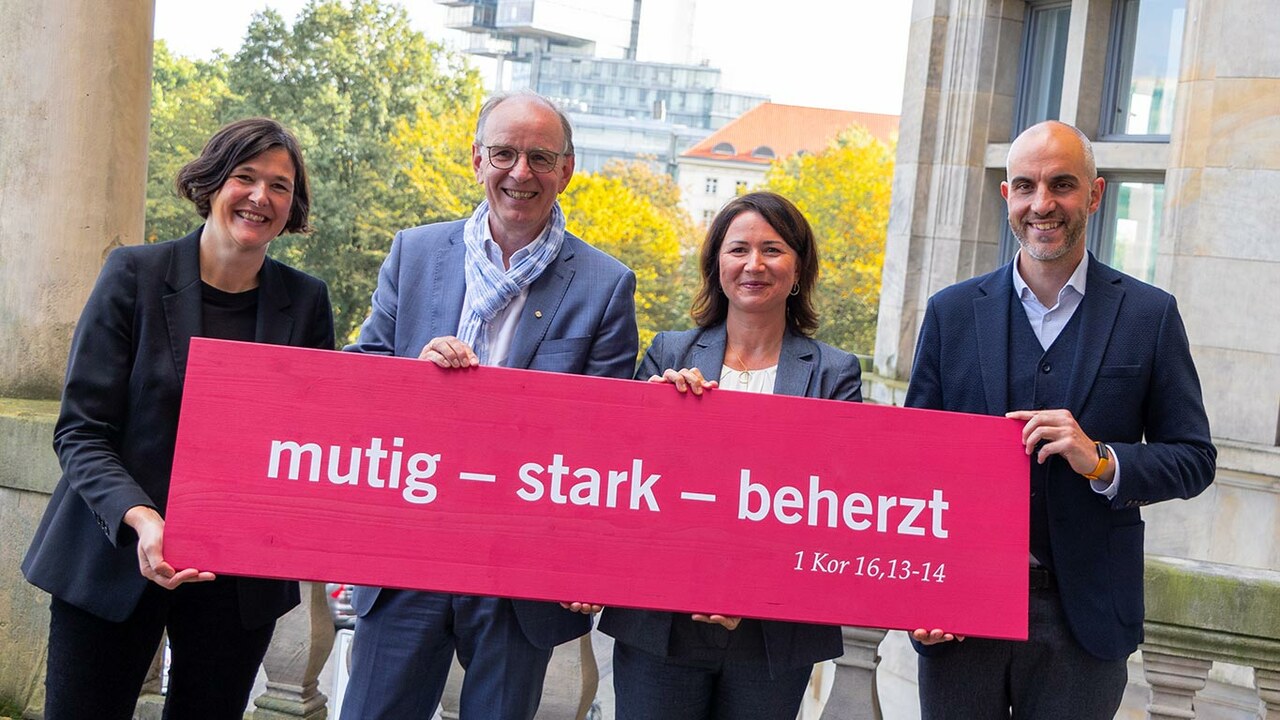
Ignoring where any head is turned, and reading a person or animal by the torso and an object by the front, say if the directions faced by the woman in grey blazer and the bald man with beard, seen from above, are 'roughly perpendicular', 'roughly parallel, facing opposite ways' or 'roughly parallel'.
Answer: roughly parallel

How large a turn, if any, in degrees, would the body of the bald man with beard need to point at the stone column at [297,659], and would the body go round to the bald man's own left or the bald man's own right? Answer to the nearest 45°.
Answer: approximately 90° to the bald man's own right

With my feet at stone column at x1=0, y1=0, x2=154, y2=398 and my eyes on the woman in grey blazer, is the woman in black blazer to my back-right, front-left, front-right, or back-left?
front-right

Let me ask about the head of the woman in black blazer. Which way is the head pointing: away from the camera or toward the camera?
toward the camera

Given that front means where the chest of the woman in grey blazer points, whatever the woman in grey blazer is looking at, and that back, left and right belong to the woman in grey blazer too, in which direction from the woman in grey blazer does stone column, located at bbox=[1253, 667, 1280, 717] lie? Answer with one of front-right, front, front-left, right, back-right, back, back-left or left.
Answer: left

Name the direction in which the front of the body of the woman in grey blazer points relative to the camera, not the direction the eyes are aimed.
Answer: toward the camera

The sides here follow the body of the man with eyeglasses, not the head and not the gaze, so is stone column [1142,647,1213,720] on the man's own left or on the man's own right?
on the man's own left

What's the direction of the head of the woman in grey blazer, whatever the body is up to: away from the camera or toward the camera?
toward the camera

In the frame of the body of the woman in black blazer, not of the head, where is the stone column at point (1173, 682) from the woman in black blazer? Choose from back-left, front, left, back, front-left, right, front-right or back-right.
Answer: front-left

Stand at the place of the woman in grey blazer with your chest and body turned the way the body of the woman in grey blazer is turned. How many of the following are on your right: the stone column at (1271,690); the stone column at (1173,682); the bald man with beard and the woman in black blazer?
1
